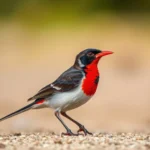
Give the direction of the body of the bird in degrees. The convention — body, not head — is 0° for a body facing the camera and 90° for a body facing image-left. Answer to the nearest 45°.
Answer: approximately 270°
